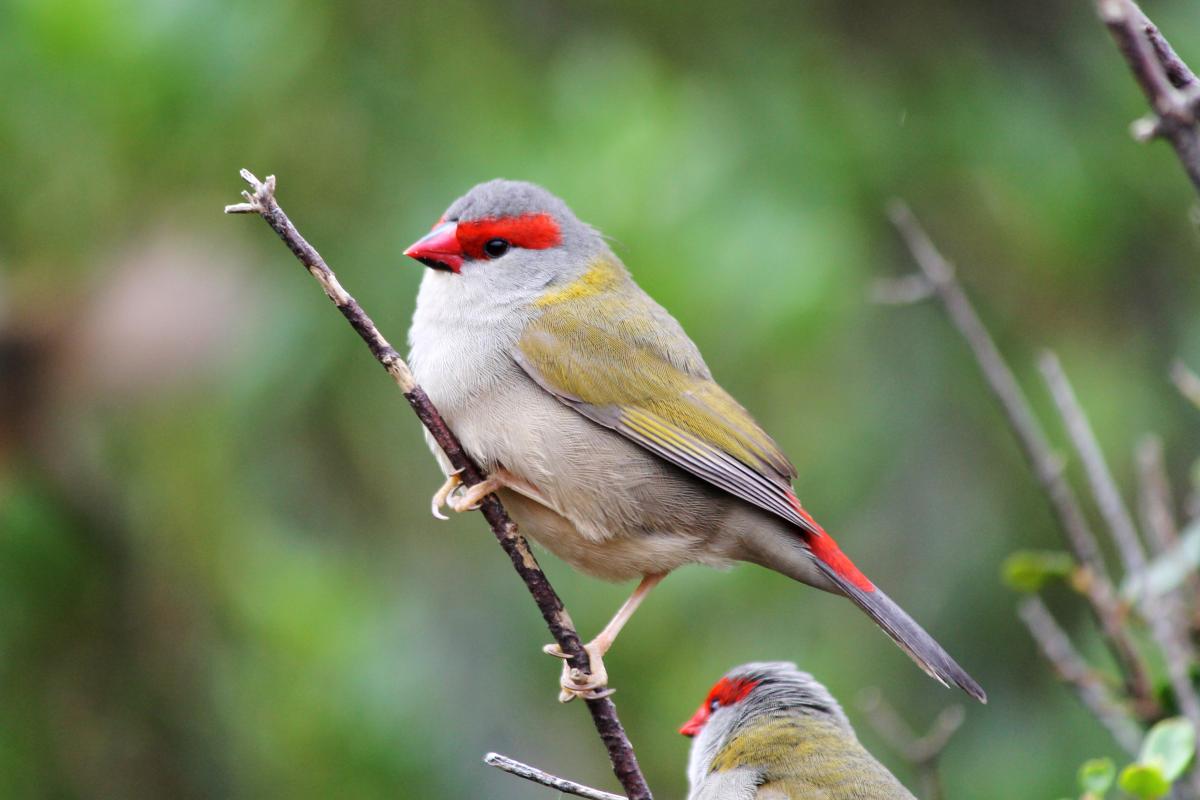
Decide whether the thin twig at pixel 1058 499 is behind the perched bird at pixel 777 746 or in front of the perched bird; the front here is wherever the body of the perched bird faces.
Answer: behind

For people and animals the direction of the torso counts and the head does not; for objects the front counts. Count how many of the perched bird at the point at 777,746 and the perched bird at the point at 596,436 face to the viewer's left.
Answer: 2

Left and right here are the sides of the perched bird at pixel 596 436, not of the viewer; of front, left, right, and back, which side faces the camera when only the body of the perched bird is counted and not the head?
left

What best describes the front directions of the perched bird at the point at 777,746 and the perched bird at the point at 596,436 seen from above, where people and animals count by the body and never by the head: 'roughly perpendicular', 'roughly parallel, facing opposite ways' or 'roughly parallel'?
roughly parallel

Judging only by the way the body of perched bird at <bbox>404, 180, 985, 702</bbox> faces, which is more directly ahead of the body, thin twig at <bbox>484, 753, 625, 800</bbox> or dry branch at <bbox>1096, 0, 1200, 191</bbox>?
the thin twig

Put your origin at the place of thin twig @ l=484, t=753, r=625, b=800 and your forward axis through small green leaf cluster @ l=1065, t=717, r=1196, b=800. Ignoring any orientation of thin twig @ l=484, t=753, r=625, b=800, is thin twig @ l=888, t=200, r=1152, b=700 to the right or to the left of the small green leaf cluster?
left

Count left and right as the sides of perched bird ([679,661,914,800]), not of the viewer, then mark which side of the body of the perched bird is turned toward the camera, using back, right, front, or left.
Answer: left
